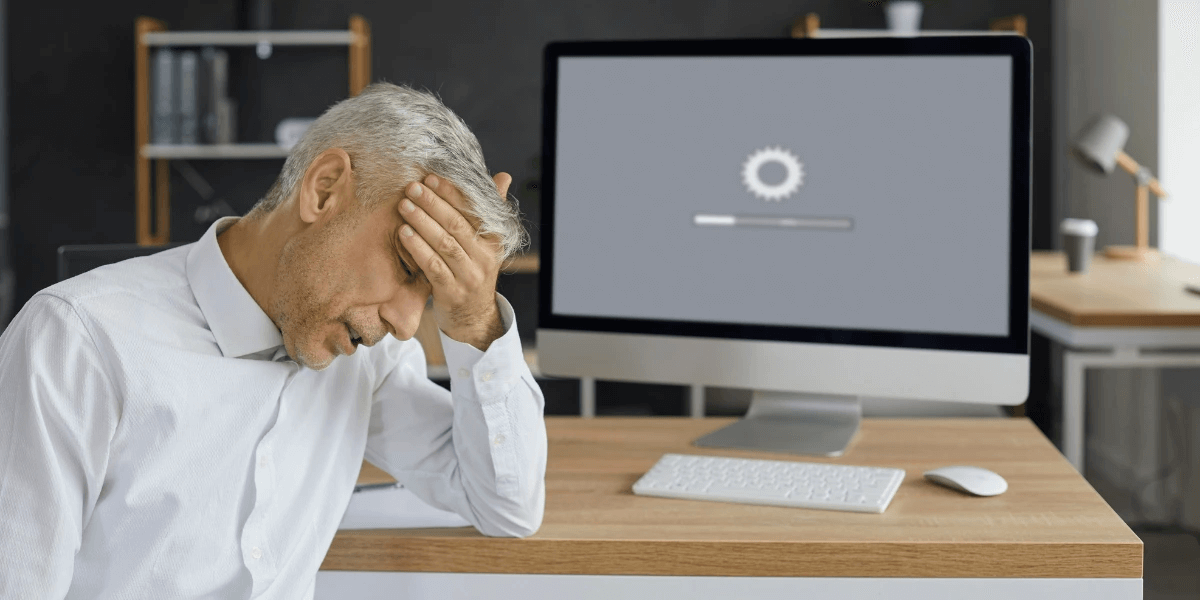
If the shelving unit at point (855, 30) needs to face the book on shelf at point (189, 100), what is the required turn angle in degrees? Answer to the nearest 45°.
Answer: approximately 90° to its right

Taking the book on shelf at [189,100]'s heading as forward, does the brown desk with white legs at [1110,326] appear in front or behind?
in front

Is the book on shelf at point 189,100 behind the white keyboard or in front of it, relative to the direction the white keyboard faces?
behind

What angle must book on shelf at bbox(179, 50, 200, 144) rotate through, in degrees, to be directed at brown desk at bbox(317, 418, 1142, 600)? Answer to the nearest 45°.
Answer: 0° — it already faces it

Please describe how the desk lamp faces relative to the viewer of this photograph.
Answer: facing to the left of the viewer

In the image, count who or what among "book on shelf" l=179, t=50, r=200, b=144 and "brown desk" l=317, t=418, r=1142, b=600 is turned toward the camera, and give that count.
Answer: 2

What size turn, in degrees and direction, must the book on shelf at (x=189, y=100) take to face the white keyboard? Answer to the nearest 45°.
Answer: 0° — it already faces it
